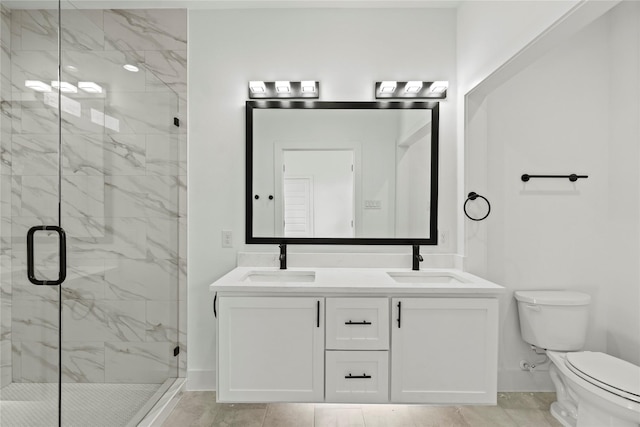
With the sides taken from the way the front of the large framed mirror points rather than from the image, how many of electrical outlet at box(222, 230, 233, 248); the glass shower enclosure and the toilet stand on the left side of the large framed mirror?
1

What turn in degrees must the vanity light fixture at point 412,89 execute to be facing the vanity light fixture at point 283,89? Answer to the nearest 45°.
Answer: approximately 90° to its right

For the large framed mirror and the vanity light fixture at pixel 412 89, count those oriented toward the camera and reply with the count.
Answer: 2

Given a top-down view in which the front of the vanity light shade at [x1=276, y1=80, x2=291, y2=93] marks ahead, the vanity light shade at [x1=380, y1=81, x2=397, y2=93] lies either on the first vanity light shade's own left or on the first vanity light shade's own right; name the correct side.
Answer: on the first vanity light shade's own left

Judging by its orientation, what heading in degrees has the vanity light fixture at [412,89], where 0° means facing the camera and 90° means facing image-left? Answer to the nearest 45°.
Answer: approximately 0°
